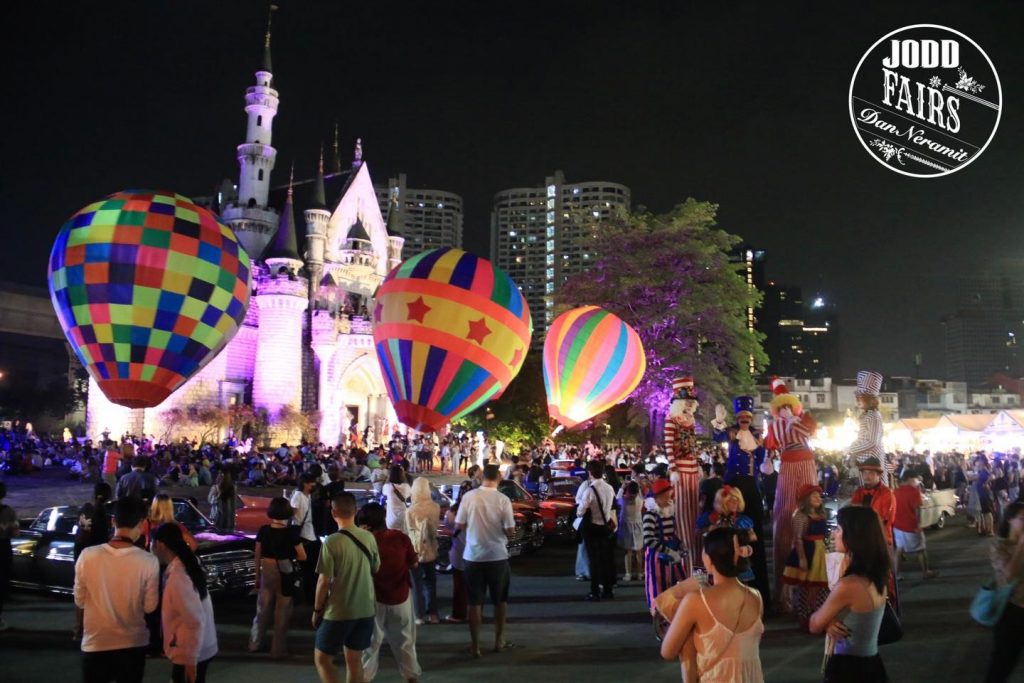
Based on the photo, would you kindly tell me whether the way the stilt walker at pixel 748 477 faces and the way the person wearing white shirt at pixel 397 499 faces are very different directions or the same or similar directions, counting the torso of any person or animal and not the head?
very different directions

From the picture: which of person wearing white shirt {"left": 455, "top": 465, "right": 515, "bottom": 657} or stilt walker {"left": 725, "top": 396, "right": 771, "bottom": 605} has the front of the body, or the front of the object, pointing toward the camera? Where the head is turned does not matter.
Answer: the stilt walker

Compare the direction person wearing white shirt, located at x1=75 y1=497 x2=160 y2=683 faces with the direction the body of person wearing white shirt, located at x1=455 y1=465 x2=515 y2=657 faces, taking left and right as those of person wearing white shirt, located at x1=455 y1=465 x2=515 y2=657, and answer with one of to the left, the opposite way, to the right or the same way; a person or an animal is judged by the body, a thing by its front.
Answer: the same way

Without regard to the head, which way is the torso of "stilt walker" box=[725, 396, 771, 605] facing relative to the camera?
toward the camera

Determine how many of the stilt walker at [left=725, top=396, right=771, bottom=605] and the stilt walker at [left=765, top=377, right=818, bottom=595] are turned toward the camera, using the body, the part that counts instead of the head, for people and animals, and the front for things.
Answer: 2

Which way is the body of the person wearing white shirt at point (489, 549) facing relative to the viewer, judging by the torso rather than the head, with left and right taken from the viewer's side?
facing away from the viewer

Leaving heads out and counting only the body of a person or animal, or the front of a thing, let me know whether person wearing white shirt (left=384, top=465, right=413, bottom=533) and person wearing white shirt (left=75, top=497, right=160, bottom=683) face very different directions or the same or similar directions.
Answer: same or similar directions

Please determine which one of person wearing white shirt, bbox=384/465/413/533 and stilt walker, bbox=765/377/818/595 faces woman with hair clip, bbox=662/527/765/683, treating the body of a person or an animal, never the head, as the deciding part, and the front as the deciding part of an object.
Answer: the stilt walker

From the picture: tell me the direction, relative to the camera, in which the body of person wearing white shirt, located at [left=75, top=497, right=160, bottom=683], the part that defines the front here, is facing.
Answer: away from the camera

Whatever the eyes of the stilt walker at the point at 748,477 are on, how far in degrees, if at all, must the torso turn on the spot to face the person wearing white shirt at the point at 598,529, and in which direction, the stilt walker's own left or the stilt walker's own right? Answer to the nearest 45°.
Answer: approximately 135° to the stilt walker's own right

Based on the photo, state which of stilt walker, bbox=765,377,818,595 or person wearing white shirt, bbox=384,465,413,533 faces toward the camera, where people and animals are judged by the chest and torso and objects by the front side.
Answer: the stilt walker

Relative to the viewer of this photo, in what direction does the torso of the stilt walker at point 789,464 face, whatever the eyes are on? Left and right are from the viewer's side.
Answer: facing the viewer

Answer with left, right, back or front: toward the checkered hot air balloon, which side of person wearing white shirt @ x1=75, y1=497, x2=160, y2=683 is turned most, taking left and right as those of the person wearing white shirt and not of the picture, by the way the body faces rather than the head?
front

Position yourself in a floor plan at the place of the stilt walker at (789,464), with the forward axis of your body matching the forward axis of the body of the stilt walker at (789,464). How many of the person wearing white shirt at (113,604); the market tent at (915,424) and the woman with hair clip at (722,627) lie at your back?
1

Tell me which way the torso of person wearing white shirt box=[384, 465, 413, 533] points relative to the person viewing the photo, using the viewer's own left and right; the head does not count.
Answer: facing away from the viewer
